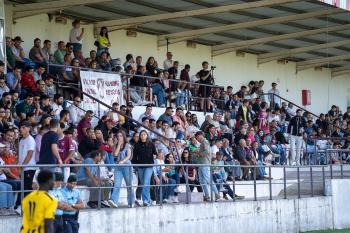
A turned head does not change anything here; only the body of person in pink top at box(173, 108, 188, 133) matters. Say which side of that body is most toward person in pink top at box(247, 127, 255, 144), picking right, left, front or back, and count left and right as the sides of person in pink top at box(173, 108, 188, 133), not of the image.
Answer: left

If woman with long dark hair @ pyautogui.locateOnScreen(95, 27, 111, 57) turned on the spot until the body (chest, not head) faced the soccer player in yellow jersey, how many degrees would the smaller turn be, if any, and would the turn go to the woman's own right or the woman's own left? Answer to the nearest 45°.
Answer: approximately 45° to the woman's own right

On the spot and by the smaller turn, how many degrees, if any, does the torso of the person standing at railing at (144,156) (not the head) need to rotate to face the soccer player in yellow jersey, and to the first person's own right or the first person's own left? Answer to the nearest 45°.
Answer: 0° — they already face them
